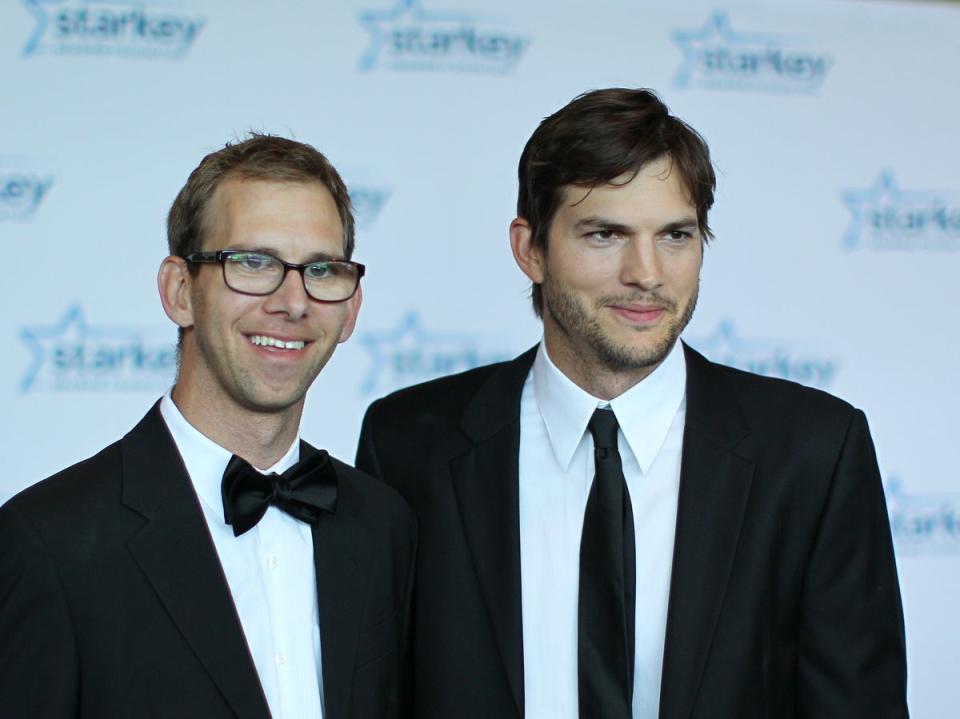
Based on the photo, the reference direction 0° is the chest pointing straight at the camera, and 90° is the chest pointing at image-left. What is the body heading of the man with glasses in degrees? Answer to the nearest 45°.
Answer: approximately 315°

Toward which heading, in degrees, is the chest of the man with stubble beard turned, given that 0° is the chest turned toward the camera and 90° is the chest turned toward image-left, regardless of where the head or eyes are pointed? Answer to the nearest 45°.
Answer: approximately 0°
